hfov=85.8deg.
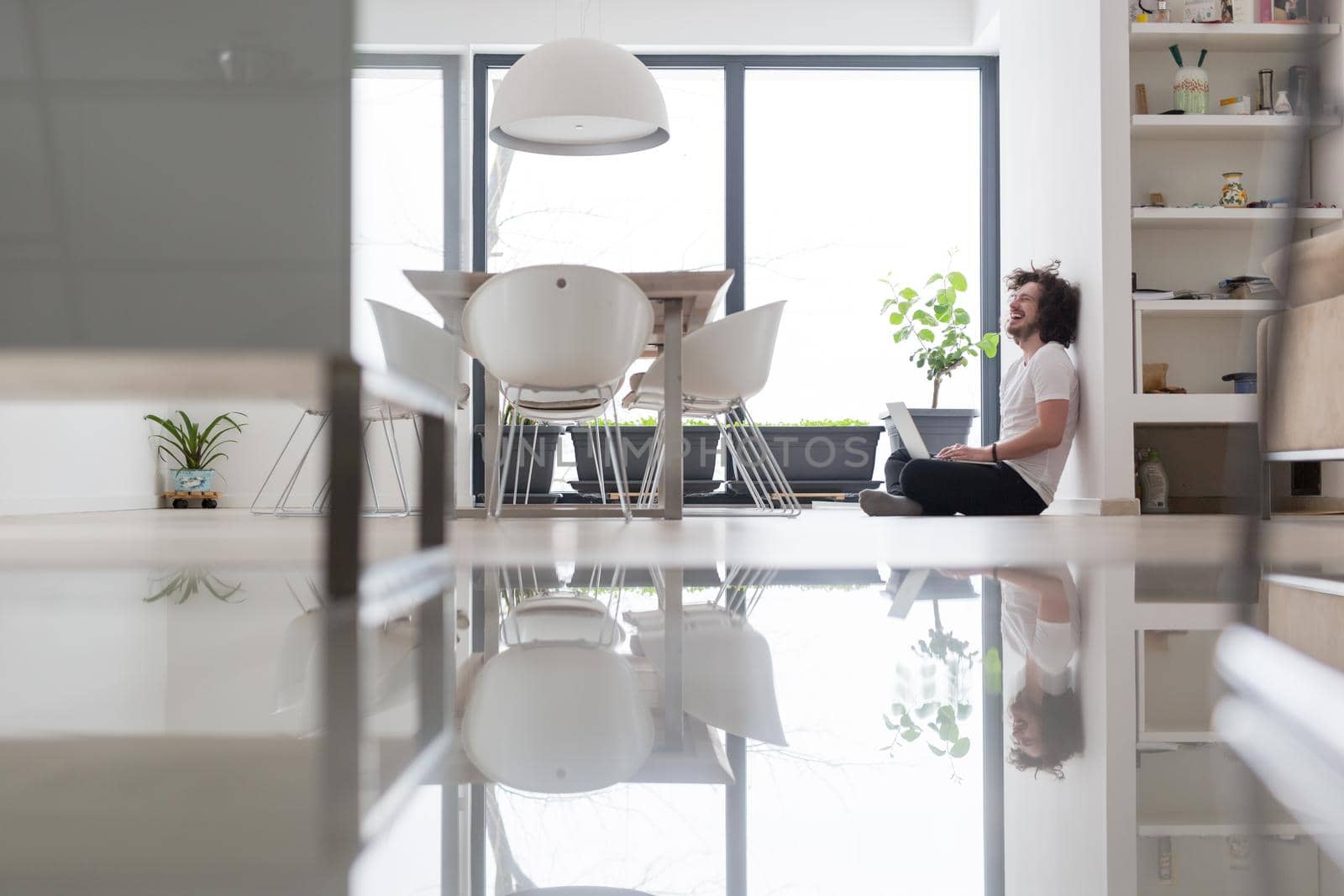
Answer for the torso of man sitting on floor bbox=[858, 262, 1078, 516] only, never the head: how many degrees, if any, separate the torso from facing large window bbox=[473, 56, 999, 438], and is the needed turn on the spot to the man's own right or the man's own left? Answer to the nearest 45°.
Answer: approximately 45° to the man's own right

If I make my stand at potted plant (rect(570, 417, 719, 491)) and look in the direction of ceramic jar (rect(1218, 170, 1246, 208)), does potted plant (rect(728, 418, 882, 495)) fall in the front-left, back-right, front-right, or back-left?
front-left

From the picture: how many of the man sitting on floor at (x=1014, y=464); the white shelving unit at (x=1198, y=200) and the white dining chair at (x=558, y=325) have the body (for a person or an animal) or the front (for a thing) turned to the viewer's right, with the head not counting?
0

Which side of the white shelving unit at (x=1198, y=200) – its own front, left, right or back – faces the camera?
front

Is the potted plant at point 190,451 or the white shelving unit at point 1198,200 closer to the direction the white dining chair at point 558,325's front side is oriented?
the potted plant

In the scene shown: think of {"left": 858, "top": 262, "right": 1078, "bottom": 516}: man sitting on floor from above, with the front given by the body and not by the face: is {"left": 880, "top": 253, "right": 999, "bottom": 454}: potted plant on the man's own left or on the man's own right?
on the man's own right

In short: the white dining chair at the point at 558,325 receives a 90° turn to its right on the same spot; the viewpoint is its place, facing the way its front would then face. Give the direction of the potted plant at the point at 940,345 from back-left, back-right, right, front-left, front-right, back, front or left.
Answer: front-left

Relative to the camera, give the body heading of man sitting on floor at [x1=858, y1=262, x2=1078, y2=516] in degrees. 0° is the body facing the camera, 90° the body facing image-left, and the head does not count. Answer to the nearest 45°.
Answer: approximately 90°

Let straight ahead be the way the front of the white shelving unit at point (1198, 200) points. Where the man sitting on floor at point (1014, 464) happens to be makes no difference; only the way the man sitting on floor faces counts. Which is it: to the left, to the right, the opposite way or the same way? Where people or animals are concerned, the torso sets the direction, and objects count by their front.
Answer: to the right
